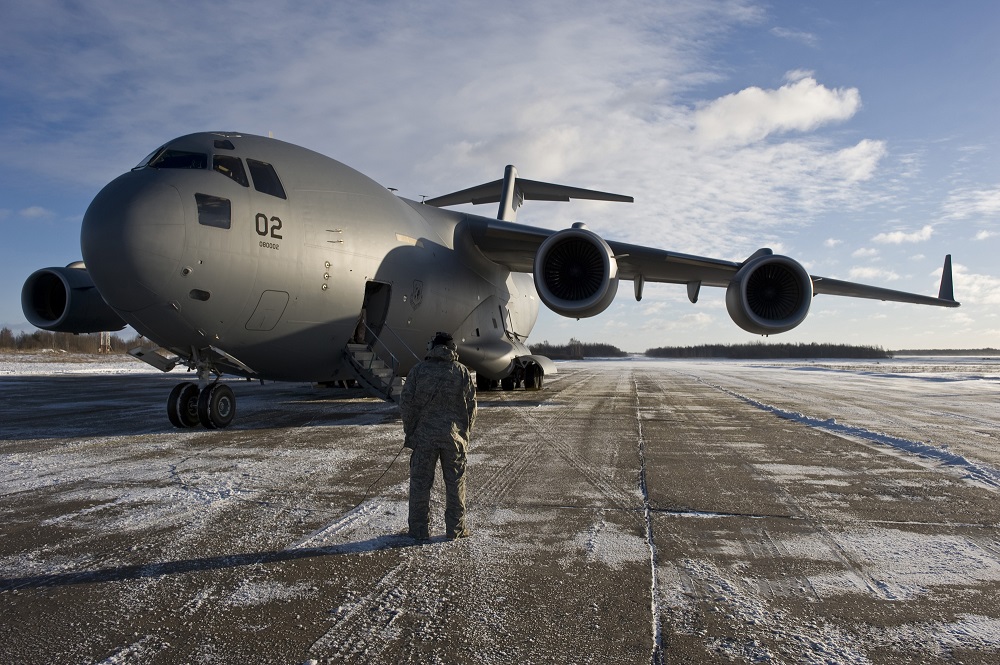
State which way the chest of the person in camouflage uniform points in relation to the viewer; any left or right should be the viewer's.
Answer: facing away from the viewer

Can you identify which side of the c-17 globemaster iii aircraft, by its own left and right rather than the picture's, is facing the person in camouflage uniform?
left

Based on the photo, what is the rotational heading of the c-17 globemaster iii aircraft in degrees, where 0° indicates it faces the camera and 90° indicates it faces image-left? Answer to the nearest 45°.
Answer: approximately 45°

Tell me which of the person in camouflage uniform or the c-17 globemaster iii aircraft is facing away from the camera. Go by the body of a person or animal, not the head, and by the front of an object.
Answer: the person in camouflage uniform

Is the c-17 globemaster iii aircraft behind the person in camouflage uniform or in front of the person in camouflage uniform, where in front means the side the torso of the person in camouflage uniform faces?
in front

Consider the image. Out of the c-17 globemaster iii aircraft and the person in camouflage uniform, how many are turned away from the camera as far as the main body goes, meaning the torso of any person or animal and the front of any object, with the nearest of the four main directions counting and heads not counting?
1

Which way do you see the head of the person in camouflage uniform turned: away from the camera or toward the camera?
away from the camera
